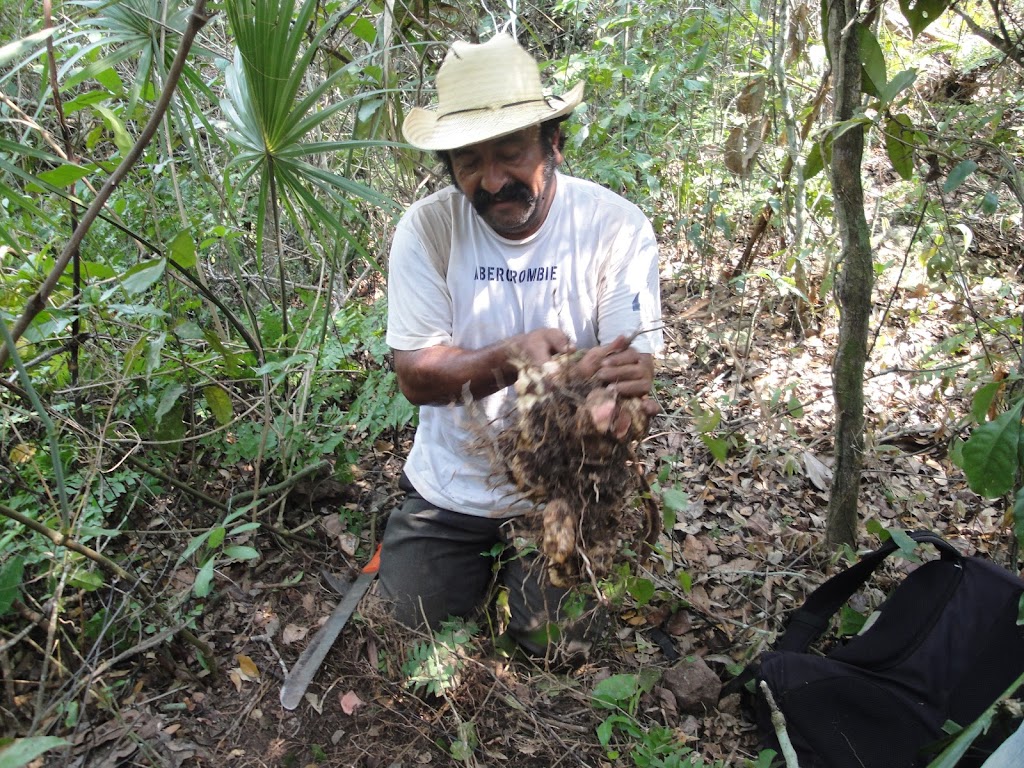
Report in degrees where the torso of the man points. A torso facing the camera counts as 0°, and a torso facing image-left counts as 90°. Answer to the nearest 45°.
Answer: approximately 0°

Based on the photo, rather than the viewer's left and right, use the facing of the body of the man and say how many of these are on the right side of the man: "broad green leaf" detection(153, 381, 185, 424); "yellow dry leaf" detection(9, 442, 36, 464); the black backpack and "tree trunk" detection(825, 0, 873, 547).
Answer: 2

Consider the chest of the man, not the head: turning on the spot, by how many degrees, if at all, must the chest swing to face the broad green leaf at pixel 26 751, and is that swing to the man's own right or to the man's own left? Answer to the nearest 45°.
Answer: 0° — they already face it

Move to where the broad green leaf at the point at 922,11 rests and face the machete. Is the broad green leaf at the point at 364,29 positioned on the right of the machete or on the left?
right

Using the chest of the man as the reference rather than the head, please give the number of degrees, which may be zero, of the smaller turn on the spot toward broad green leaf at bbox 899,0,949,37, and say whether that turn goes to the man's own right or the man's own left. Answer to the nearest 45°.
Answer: approximately 90° to the man's own left

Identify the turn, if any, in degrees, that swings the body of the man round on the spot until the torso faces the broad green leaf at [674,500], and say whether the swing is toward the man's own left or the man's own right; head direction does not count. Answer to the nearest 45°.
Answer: approximately 45° to the man's own left

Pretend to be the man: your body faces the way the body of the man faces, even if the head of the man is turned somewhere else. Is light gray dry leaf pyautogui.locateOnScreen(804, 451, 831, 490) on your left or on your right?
on your left

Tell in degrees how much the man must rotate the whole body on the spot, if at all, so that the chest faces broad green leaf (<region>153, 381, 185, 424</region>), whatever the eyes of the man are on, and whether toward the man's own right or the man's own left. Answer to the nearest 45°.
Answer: approximately 90° to the man's own right
